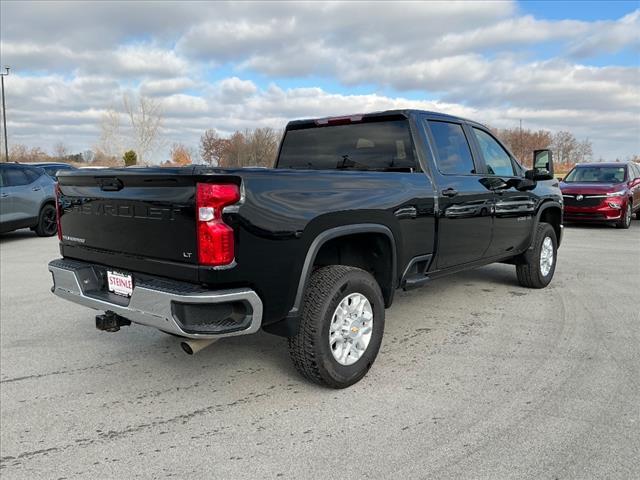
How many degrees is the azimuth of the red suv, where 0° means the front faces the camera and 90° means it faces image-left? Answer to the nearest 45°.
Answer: approximately 45°

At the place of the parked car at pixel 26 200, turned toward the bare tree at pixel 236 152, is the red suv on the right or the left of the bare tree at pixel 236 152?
right

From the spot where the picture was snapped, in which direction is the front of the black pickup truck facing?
facing away from the viewer and to the right of the viewer

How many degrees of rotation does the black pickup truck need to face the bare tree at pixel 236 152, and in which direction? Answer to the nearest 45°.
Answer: approximately 45° to its left

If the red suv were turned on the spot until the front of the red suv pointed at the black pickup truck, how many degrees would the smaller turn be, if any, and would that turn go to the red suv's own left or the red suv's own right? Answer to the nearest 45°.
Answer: approximately 45° to the red suv's own left

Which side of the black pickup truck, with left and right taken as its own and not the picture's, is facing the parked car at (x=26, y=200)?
left

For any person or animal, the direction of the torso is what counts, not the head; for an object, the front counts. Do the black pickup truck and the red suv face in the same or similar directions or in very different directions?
very different directions
